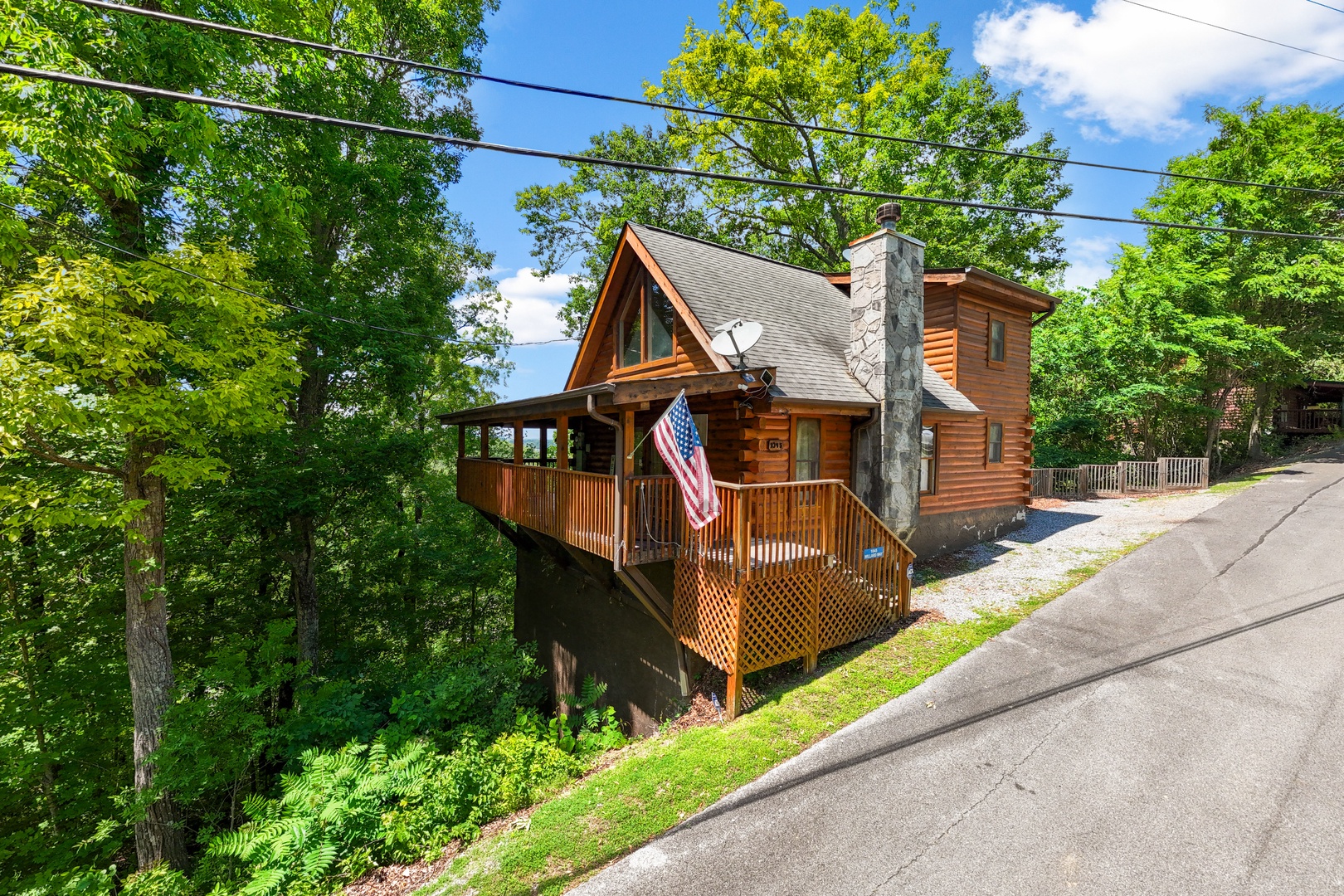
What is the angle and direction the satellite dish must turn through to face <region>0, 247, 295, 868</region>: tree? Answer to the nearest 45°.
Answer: approximately 45° to its right

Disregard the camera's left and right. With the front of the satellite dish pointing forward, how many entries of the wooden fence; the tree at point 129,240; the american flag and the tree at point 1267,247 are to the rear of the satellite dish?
2

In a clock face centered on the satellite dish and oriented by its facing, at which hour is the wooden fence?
The wooden fence is roughly at 6 o'clock from the satellite dish.

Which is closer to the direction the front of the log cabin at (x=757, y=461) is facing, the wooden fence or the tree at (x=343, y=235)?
the tree

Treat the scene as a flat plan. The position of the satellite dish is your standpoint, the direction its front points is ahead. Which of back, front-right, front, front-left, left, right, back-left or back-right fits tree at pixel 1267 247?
back

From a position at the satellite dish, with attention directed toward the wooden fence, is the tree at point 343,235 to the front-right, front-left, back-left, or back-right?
back-left

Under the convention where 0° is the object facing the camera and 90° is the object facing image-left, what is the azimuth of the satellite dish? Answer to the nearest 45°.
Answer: approximately 45°

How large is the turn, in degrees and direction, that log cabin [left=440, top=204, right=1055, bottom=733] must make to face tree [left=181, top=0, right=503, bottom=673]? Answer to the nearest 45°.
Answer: approximately 45° to its right

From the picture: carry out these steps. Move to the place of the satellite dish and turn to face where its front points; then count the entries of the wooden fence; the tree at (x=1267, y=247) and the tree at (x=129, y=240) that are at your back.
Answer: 2

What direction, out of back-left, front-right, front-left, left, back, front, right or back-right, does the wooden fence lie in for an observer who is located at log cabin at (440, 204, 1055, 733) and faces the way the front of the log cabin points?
back

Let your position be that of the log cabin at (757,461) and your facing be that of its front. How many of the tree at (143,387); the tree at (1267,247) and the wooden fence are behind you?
2
